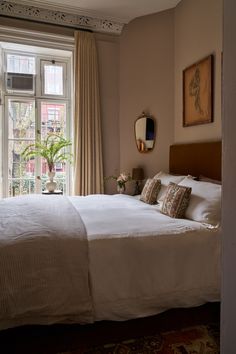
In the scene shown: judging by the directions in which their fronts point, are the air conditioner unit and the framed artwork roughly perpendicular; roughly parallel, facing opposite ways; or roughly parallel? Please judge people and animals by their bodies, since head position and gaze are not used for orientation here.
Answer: roughly perpendicular

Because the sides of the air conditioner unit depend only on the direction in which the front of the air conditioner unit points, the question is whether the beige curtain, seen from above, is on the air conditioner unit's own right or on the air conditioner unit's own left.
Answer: on the air conditioner unit's own left

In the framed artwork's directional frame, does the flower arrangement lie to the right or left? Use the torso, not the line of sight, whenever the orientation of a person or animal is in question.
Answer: on its right

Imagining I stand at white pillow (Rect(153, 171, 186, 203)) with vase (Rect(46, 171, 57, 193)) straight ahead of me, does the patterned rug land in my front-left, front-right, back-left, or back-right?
back-left
